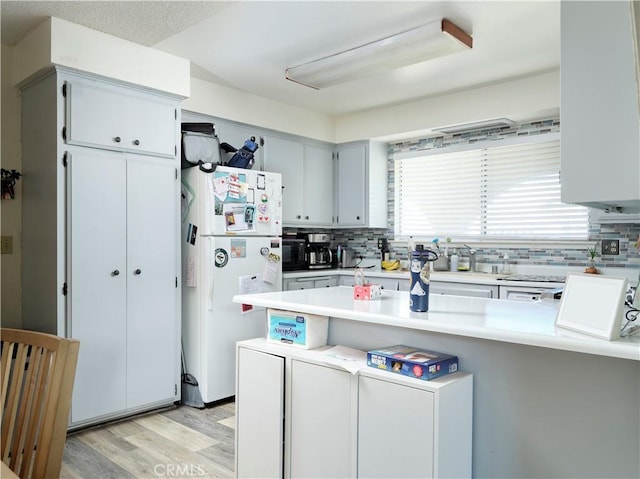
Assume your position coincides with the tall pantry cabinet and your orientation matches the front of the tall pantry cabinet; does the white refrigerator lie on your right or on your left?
on your left

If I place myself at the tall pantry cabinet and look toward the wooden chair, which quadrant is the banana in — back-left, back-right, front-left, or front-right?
back-left

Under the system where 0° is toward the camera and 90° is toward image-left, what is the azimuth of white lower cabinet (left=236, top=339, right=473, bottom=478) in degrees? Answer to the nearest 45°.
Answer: approximately 45°

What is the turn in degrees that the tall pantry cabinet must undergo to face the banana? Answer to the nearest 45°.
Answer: approximately 45° to its left

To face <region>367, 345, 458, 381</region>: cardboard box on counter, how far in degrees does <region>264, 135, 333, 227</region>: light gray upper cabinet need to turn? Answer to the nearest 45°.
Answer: approximately 45° to its right

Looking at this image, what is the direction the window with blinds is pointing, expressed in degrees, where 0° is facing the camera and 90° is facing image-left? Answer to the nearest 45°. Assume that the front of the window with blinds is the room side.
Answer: approximately 45°

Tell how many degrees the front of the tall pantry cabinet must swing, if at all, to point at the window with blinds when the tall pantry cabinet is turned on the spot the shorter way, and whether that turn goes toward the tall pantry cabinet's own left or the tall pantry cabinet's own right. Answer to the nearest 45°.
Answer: approximately 45° to the tall pantry cabinet's own left

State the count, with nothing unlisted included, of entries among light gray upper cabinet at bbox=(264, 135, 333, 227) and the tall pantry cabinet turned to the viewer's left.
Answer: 0

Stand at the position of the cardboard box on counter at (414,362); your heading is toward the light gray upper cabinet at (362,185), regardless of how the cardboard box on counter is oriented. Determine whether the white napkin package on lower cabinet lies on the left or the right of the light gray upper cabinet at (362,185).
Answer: left

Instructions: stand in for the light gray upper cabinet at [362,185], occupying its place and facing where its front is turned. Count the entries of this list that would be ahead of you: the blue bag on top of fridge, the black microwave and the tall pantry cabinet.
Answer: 3

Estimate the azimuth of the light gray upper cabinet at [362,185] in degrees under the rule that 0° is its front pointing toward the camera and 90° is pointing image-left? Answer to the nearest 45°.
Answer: approximately 45°

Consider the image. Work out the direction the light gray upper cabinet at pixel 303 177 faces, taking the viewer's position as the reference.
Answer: facing the viewer and to the right of the viewer

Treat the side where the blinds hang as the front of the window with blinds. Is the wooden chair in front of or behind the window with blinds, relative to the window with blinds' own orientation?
in front
